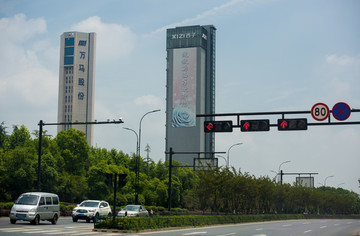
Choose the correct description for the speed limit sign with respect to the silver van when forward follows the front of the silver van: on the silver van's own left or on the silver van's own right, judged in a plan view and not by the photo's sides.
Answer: on the silver van's own left

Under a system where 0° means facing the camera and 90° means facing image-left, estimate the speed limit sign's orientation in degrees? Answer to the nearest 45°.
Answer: approximately 0°

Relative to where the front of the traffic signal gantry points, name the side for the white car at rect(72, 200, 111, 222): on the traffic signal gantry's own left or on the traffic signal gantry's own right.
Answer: on the traffic signal gantry's own right

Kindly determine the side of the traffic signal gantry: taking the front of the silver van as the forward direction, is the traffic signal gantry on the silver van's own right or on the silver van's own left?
on the silver van's own left

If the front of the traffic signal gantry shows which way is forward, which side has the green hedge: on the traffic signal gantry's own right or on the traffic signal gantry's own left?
on the traffic signal gantry's own right

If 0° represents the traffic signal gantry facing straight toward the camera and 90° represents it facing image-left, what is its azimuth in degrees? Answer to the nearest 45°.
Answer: approximately 0°
